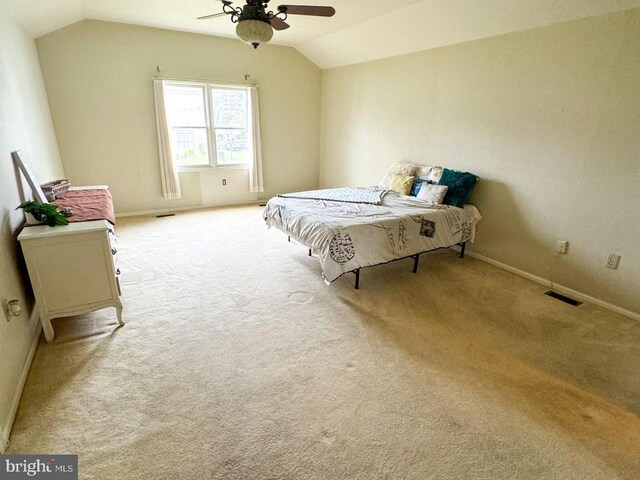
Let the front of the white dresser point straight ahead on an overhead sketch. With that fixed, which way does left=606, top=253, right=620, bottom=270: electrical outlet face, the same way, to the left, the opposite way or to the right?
the opposite way

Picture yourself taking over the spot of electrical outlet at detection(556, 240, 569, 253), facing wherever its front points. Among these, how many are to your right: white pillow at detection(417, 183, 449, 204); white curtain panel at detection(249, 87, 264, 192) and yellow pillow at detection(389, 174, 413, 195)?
3

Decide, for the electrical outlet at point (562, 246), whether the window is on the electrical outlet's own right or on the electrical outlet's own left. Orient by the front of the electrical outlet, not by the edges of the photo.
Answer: on the electrical outlet's own right

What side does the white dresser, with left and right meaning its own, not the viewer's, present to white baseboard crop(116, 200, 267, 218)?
left

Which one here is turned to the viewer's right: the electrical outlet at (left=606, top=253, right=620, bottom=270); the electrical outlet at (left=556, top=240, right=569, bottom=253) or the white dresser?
the white dresser

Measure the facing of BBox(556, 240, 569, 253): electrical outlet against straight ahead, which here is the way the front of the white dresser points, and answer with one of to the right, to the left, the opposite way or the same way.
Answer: the opposite way

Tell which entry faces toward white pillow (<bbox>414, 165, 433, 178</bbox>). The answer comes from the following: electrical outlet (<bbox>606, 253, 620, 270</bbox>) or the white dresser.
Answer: the white dresser

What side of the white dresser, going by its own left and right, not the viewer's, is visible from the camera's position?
right
